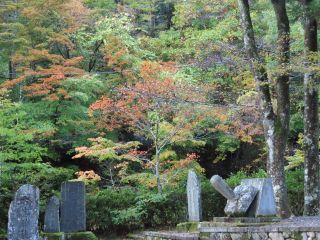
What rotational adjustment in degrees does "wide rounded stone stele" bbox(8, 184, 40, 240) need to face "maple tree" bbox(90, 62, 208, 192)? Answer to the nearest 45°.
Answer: approximately 135° to its left

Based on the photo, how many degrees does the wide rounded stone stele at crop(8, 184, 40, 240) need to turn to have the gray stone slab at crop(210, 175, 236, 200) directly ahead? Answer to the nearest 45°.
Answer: approximately 90° to its left

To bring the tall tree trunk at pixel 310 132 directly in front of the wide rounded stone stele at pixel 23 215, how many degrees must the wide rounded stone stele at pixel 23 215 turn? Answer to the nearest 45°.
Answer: approximately 90° to its left

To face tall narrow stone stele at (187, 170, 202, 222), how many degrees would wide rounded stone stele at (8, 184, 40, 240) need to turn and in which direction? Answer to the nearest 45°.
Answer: approximately 135° to its left

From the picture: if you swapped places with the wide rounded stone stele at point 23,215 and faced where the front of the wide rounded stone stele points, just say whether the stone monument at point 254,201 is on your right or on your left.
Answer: on your left

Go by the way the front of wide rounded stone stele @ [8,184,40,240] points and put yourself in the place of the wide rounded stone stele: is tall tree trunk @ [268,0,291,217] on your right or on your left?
on your left

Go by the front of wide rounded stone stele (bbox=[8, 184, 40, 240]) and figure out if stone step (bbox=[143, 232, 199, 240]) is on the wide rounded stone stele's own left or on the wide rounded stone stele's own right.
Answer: on the wide rounded stone stele's own left

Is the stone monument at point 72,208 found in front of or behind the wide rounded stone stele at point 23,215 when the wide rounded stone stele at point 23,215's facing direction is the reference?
behind
